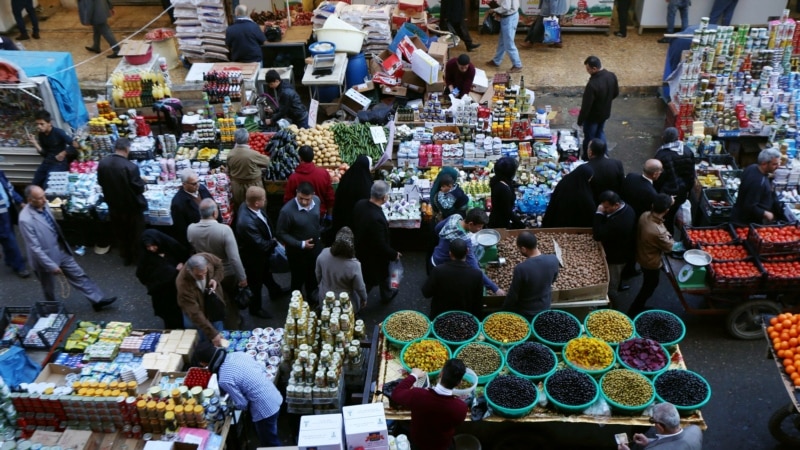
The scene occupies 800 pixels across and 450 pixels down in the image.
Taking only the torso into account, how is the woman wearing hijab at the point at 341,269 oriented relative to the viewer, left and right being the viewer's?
facing away from the viewer

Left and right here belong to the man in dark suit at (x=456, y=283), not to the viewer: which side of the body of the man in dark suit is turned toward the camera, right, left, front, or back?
back

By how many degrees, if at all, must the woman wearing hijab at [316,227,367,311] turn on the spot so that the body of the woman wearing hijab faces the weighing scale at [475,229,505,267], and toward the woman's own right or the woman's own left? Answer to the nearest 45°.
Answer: approximately 90° to the woman's own right

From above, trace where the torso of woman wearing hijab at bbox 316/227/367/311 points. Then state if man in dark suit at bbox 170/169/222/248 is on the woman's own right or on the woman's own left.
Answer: on the woman's own left

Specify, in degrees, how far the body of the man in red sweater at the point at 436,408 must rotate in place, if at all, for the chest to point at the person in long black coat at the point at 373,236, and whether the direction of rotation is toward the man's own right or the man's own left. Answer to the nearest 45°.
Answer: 0° — they already face them

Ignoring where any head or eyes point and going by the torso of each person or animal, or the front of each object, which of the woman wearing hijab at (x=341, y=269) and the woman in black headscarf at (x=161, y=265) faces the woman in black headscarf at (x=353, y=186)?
the woman wearing hijab

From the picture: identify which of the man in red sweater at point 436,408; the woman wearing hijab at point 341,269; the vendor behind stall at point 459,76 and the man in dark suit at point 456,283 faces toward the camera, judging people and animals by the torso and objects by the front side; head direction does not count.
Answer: the vendor behind stall

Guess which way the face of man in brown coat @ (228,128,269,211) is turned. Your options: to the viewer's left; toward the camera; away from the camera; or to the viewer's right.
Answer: away from the camera

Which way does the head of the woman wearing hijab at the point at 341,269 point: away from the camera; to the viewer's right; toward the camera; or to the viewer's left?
away from the camera

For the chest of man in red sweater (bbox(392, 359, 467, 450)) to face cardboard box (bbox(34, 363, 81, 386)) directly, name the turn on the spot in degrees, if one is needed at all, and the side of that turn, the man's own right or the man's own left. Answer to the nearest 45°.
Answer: approximately 90° to the man's own left

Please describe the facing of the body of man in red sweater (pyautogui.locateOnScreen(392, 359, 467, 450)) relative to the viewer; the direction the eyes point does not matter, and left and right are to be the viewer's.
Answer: facing away from the viewer

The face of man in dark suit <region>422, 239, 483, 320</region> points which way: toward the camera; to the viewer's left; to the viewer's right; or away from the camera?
away from the camera

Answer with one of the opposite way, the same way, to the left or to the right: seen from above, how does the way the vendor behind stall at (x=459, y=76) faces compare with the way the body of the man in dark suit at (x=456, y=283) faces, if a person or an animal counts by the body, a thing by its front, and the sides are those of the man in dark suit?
the opposite way

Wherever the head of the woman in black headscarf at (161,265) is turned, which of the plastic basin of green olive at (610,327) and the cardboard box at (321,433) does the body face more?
the cardboard box

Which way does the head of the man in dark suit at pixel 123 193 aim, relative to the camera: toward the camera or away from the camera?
away from the camera
